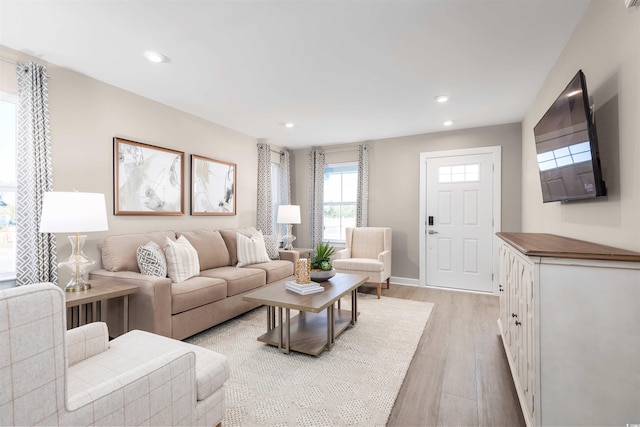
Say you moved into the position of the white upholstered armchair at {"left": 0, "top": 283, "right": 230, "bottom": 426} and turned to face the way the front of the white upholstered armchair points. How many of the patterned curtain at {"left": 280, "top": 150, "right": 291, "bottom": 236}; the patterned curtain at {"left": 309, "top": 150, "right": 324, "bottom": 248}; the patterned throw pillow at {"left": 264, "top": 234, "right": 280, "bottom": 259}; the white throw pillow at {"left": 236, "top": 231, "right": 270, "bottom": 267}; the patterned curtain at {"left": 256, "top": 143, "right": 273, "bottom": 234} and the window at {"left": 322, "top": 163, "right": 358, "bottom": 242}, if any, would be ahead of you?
6

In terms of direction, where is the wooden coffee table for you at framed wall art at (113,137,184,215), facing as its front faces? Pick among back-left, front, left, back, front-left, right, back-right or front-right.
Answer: front

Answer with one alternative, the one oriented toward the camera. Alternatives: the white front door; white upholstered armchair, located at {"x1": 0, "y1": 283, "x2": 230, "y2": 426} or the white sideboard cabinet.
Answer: the white front door

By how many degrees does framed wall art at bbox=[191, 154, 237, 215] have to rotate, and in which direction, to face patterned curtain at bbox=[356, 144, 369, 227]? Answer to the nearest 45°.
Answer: approximately 45° to its left

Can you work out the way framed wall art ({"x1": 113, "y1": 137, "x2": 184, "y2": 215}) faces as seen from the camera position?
facing the viewer and to the right of the viewer

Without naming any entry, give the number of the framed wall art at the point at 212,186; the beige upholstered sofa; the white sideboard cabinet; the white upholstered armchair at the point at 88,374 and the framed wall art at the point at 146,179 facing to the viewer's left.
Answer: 1

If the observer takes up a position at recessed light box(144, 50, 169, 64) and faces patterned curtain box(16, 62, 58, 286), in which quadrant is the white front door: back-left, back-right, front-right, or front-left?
back-right

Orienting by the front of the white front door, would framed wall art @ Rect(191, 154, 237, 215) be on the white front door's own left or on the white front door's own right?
on the white front door's own right

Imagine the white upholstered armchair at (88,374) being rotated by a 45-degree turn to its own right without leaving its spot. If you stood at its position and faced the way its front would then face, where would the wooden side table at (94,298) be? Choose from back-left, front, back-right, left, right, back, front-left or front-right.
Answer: left

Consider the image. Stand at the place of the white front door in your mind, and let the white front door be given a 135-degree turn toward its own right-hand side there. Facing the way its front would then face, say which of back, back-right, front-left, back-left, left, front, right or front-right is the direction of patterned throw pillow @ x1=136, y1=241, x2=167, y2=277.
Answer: left

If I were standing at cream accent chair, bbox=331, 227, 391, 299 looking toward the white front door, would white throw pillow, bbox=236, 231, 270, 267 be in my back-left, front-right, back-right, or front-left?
back-right

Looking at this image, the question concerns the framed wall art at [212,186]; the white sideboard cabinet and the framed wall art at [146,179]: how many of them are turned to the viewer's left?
1

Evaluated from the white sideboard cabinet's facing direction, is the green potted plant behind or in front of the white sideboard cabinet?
in front

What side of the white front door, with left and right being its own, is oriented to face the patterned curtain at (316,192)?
right

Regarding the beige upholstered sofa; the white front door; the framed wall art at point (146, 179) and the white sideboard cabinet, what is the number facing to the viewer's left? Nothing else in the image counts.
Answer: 1

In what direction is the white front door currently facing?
toward the camera

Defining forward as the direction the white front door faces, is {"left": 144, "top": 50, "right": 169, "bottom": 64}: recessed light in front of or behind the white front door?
in front

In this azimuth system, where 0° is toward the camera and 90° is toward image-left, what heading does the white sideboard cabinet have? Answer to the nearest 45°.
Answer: approximately 90°

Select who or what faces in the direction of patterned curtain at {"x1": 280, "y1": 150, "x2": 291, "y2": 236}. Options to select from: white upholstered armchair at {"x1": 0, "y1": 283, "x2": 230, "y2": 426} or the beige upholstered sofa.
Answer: the white upholstered armchair
